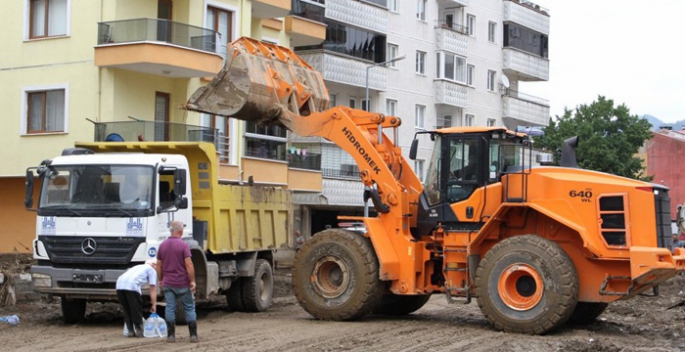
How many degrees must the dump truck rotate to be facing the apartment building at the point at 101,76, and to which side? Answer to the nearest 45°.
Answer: approximately 135° to its right

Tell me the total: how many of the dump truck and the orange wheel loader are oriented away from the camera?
0

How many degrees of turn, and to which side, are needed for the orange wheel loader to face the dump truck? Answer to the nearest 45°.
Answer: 0° — it already faces it

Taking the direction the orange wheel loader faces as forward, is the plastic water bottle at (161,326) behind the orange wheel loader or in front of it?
in front

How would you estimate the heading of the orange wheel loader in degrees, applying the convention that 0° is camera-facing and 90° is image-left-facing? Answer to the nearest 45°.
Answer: approximately 90°

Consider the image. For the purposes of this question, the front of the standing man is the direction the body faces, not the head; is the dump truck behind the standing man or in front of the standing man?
in front

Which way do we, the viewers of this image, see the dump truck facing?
facing the viewer and to the left of the viewer

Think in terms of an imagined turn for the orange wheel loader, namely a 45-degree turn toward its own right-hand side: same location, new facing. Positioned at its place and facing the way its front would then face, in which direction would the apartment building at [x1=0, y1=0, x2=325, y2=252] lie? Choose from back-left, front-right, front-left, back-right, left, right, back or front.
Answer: front
